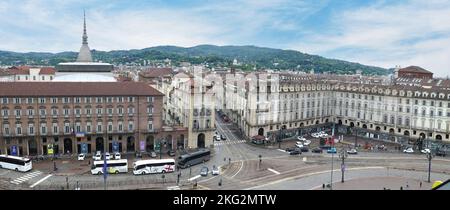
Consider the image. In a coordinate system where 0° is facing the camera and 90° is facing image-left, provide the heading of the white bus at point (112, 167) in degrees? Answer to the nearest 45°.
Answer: approximately 90°

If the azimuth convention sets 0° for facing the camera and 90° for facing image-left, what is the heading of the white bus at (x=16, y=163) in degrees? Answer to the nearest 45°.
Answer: approximately 135°

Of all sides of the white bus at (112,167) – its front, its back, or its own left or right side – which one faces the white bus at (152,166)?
back

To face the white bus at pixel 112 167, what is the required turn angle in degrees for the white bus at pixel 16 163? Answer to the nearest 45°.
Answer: approximately 180°

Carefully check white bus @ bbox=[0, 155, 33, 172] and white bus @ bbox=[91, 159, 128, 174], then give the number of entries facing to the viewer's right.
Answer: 0

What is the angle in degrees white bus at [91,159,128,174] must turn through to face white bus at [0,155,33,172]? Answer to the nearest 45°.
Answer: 0° — it already faces it

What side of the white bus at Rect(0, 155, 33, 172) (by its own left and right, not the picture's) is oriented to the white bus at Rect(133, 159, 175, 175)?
back
